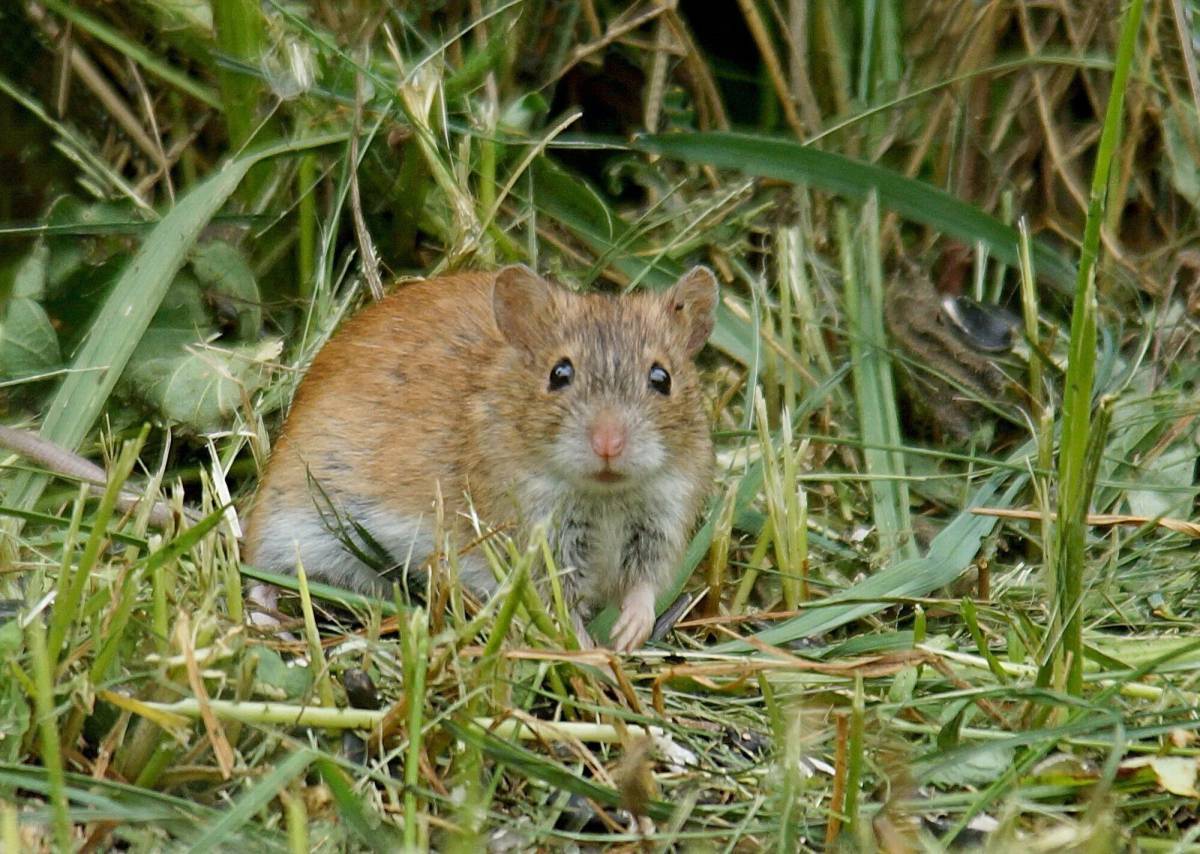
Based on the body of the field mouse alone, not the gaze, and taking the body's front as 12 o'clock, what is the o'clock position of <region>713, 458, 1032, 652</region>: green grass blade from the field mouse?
The green grass blade is roughly at 11 o'clock from the field mouse.

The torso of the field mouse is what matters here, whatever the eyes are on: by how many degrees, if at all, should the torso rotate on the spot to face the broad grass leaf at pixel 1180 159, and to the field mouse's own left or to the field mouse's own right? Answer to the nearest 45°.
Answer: approximately 90° to the field mouse's own left

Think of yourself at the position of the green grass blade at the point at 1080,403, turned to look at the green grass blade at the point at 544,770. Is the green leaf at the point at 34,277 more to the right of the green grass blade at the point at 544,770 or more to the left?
right

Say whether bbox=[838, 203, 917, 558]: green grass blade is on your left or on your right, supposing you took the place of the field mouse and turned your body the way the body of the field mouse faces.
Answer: on your left

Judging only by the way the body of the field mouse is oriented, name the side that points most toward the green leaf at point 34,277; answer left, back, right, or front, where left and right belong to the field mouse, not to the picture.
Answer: back

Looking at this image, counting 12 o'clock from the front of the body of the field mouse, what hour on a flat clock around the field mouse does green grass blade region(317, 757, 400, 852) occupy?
The green grass blade is roughly at 2 o'clock from the field mouse.

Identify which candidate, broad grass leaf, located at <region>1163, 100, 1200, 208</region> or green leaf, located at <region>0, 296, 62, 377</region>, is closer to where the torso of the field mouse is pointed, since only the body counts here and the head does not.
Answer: the broad grass leaf

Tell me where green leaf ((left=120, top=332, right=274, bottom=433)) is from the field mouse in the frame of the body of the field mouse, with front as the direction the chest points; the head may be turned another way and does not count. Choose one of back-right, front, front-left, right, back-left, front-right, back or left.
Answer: back

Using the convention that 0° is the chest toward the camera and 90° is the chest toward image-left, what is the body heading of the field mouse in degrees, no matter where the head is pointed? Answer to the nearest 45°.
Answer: approximately 315°

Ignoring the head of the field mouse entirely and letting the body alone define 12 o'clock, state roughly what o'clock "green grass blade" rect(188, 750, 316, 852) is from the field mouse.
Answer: The green grass blade is roughly at 2 o'clock from the field mouse.

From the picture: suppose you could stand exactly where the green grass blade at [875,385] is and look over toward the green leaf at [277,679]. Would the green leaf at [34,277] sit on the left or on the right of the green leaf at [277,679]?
right

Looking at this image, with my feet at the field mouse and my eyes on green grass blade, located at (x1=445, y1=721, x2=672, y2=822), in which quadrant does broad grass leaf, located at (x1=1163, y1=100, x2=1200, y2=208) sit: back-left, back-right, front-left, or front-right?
back-left

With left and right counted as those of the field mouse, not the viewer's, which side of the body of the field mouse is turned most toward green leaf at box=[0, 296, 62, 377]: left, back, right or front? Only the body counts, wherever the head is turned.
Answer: back

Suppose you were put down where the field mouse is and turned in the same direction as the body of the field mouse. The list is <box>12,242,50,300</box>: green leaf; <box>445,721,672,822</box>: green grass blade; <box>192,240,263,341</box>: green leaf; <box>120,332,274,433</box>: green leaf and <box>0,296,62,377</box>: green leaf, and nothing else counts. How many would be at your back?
4
